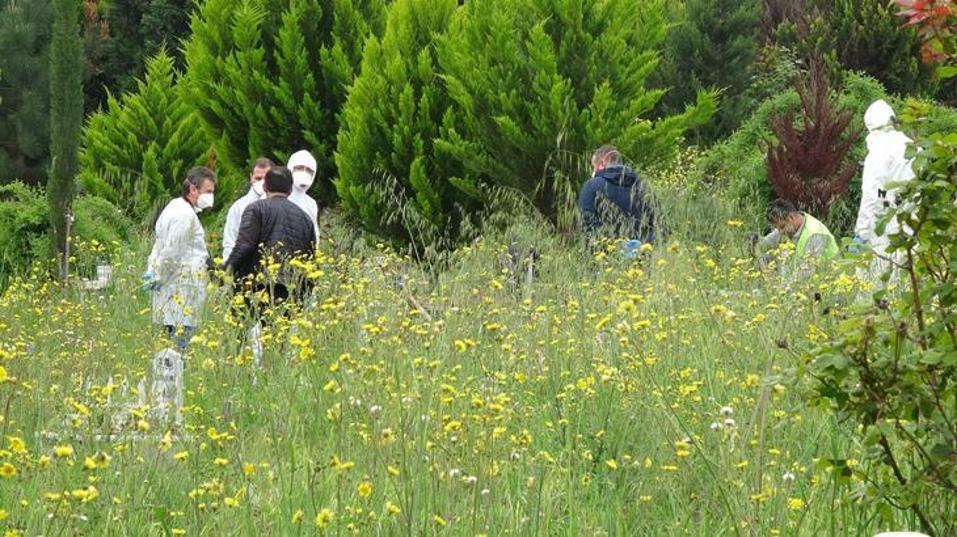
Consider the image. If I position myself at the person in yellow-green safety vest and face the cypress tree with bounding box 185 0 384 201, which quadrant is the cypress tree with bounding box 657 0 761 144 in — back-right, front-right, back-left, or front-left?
front-right

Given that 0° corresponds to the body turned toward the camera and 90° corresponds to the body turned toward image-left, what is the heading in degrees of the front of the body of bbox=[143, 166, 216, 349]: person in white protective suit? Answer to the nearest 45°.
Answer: approximately 270°

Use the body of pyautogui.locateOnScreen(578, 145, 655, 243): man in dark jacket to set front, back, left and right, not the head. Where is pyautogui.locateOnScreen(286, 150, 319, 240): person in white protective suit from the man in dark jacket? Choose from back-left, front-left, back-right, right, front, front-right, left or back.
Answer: front-left

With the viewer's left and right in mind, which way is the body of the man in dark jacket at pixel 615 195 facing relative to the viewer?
facing away from the viewer and to the left of the viewer

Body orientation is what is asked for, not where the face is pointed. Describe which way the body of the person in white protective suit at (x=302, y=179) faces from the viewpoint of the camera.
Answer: toward the camera

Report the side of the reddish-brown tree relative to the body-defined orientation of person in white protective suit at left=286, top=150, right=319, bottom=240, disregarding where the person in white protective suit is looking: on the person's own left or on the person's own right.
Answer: on the person's own left

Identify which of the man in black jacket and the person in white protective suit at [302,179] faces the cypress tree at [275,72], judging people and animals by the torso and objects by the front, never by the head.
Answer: the man in black jacket

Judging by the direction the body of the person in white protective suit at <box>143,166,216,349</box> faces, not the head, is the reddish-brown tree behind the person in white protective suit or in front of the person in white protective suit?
in front

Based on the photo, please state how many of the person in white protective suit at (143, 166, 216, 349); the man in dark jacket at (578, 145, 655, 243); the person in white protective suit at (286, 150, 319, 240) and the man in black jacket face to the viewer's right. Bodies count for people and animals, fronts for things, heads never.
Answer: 1

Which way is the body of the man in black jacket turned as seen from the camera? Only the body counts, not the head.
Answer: away from the camera

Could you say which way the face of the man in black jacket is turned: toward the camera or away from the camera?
away from the camera

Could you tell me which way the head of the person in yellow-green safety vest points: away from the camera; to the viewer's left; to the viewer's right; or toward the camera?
to the viewer's left

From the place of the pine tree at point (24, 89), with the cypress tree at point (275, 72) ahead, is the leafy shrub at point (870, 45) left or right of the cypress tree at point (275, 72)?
left
